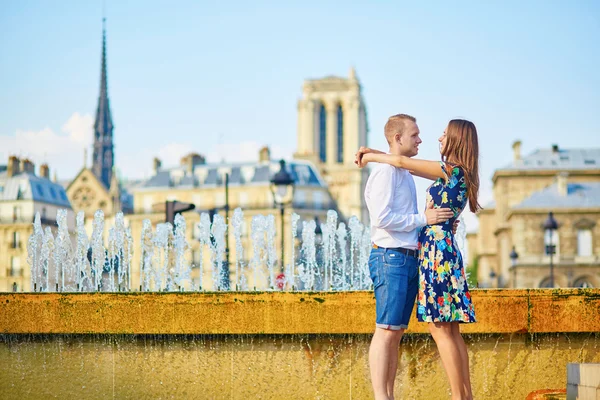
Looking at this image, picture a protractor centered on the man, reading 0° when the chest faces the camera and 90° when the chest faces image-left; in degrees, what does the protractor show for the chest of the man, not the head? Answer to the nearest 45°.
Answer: approximately 270°

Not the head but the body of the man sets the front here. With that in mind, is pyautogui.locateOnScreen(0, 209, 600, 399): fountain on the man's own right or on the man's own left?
on the man's own left

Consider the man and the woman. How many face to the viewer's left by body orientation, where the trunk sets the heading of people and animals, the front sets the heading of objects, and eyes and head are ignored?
1

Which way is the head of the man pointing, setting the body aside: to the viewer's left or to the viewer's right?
to the viewer's right

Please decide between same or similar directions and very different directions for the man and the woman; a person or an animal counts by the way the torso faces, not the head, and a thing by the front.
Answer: very different directions

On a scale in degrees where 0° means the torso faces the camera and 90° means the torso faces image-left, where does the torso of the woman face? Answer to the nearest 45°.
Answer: approximately 90°
